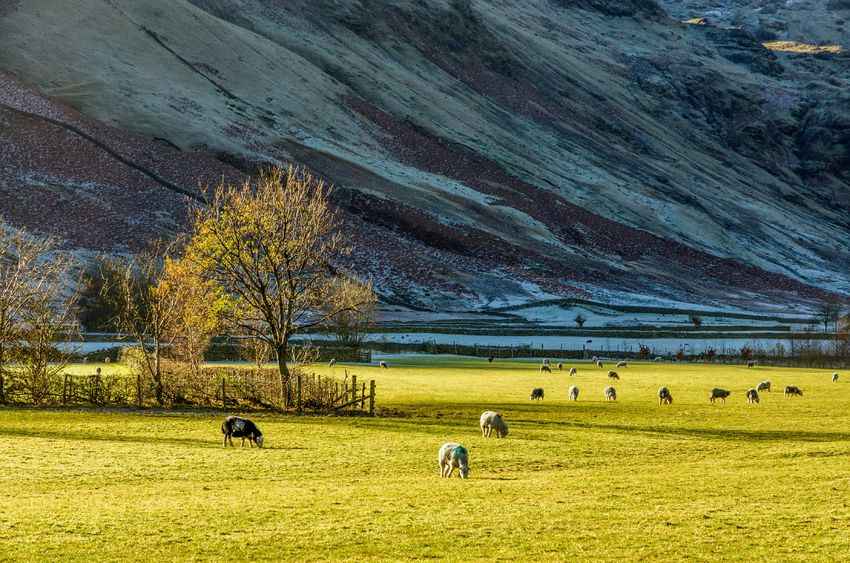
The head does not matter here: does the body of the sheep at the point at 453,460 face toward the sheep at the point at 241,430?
no

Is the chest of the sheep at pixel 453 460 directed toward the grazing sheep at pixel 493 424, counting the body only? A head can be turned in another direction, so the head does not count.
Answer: no

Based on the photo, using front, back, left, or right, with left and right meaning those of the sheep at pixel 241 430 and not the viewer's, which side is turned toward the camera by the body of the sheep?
right

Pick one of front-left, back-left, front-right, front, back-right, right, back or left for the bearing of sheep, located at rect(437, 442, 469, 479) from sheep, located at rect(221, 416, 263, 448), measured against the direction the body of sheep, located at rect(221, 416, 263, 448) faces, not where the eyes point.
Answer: front-right

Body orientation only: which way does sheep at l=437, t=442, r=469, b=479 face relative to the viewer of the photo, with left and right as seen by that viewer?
facing the viewer and to the right of the viewer

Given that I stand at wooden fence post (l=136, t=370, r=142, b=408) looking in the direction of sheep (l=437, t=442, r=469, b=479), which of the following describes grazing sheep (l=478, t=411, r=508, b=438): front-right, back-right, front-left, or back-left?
front-left

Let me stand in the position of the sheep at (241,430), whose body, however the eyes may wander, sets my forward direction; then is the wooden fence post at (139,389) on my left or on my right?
on my left

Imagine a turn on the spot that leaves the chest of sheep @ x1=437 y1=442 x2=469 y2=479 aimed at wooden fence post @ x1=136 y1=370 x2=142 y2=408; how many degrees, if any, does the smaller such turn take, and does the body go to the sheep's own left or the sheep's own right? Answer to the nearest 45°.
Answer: approximately 180°

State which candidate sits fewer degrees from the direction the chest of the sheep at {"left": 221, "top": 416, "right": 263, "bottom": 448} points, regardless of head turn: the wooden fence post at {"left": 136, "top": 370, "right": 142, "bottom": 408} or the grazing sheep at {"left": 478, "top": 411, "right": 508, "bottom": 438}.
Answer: the grazing sheep

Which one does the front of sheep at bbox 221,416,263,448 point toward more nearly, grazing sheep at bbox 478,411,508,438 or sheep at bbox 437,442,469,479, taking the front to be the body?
the grazing sheep

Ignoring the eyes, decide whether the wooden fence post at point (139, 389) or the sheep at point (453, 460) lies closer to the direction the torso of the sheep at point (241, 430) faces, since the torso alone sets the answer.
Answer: the sheep

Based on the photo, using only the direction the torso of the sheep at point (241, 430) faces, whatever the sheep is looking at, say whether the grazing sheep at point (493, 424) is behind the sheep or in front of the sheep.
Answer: in front

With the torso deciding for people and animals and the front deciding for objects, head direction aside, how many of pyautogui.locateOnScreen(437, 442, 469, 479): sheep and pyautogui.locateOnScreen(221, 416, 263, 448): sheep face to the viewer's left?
0

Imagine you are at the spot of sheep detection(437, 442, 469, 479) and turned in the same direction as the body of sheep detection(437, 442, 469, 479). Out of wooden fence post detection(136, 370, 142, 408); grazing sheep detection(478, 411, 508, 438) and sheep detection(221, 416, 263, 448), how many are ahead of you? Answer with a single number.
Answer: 0

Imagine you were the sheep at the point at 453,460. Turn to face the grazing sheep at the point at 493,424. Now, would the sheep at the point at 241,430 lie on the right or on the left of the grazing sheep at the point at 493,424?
left

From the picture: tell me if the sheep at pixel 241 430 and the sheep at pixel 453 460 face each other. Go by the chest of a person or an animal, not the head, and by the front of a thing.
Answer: no
